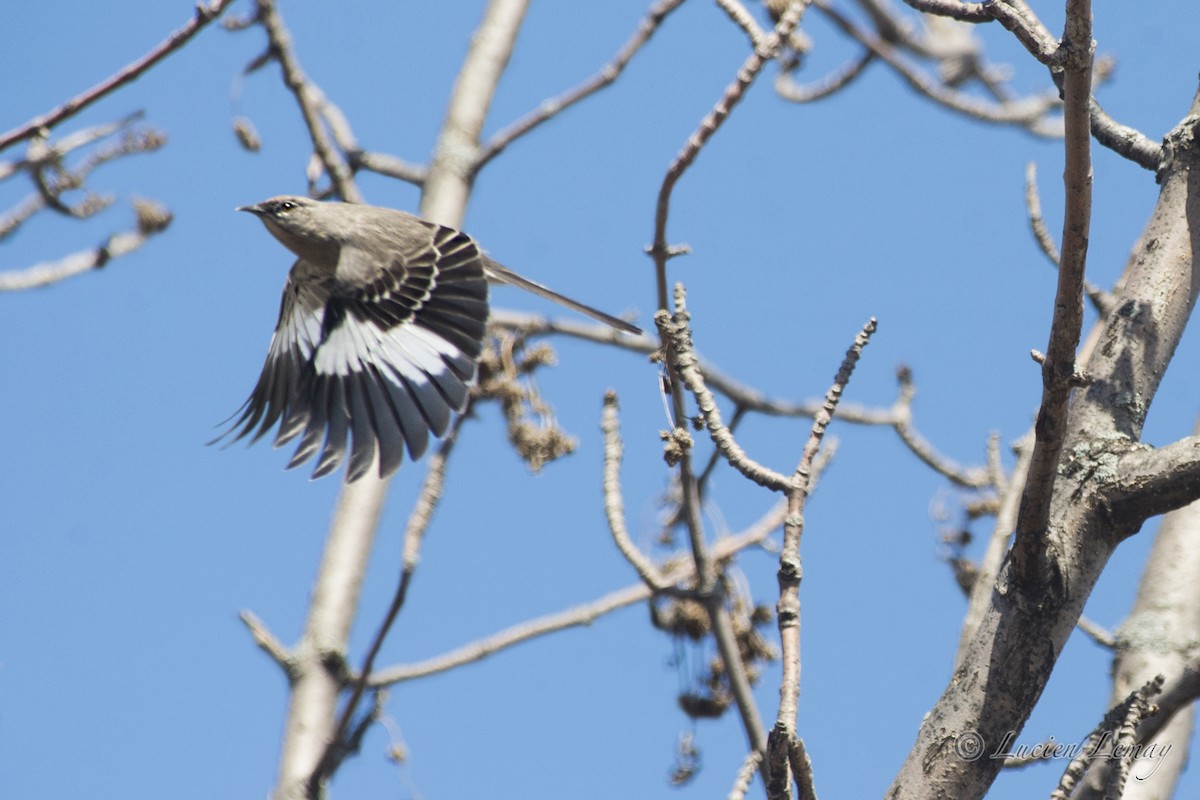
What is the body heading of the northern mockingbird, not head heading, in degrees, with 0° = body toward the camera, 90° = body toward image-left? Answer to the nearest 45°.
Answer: approximately 90°
